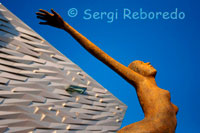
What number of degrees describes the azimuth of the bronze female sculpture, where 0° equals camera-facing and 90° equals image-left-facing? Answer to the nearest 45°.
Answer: approximately 270°

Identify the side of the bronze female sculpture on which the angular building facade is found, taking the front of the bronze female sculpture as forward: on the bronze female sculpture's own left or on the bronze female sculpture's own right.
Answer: on the bronze female sculpture's own left
